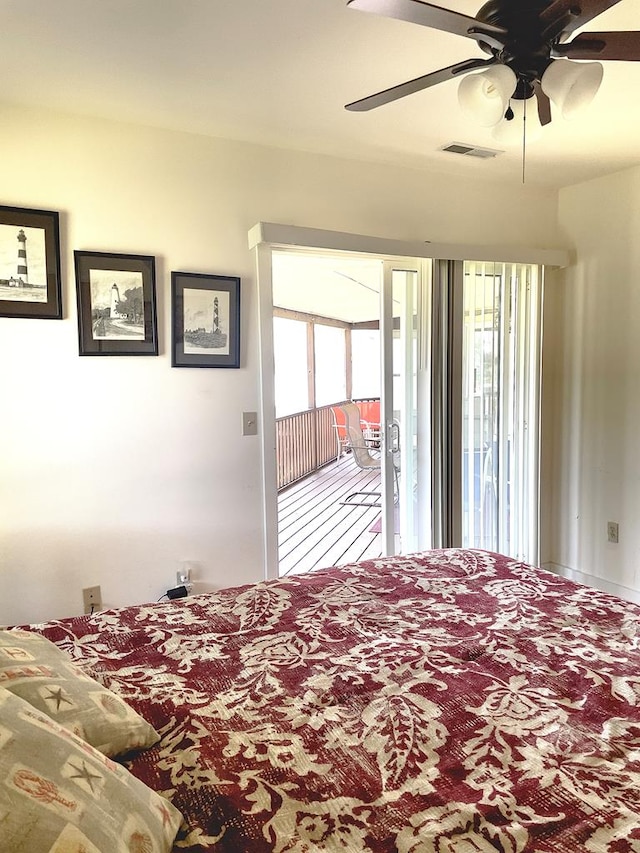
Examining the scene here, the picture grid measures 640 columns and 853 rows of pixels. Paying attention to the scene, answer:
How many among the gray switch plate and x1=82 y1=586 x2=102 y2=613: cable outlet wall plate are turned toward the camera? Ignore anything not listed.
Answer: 2

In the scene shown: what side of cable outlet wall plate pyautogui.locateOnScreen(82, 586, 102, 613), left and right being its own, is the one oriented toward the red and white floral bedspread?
front

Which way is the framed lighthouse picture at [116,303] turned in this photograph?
toward the camera

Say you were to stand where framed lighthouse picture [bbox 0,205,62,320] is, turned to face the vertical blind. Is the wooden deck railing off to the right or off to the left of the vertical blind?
left

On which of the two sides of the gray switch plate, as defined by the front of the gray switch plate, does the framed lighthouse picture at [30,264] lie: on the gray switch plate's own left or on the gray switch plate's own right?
on the gray switch plate's own right

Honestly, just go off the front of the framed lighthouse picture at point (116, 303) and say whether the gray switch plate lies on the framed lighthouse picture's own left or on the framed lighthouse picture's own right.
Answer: on the framed lighthouse picture's own left

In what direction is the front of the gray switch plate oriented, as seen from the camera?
facing the viewer

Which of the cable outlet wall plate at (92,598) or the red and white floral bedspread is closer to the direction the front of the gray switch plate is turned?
the red and white floral bedspread

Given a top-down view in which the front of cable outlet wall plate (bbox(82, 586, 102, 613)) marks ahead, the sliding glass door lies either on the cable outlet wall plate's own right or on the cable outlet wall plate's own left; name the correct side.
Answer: on the cable outlet wall plate's own left

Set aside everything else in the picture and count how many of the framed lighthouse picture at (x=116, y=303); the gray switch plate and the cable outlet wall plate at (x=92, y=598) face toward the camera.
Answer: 3

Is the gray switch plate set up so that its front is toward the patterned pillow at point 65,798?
yes
